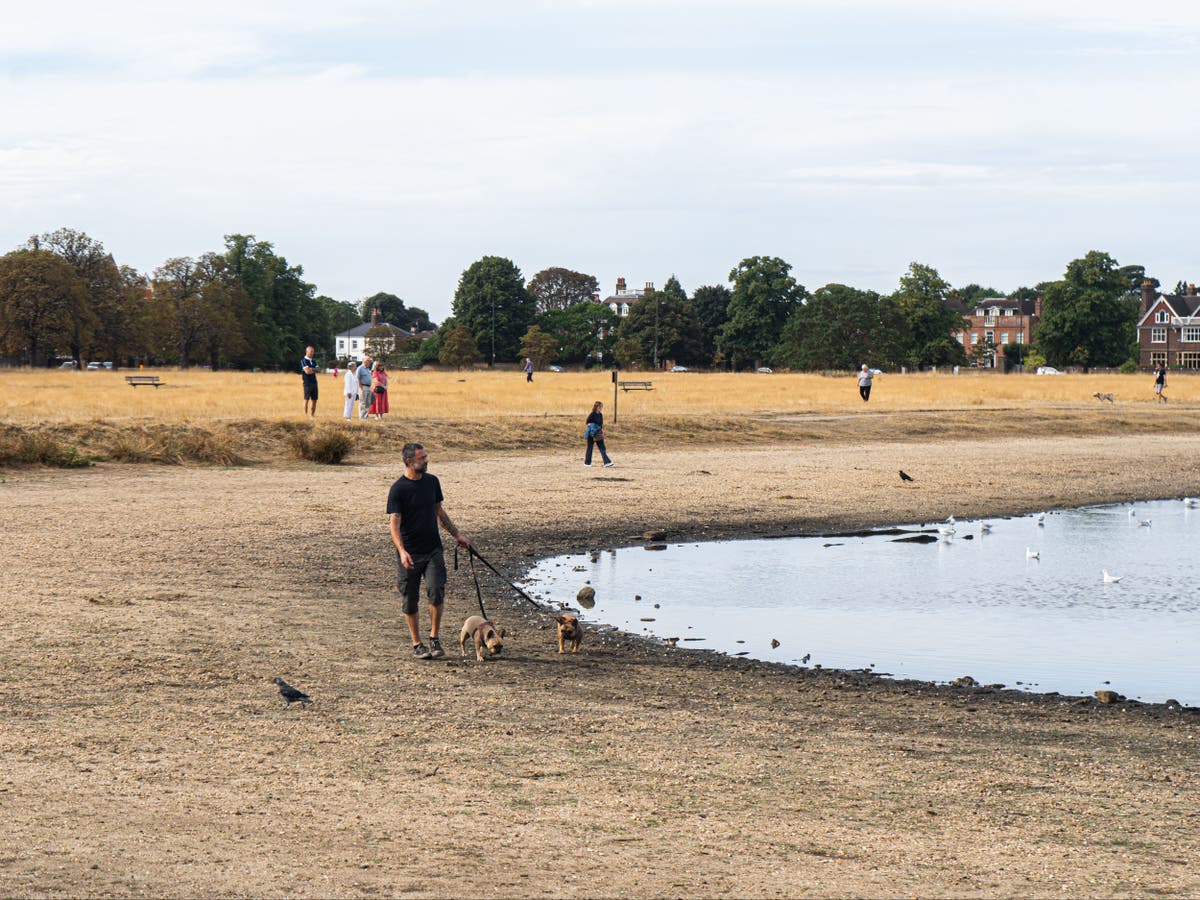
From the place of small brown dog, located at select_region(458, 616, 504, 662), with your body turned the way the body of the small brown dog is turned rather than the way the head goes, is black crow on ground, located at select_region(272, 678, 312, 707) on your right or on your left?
on your right

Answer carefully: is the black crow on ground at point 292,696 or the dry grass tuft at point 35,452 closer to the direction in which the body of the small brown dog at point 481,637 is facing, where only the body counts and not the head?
the black crow on ground

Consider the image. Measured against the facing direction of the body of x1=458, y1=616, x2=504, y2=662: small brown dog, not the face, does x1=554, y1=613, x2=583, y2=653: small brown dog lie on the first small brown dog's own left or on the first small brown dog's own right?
on the first small brown dog's own left

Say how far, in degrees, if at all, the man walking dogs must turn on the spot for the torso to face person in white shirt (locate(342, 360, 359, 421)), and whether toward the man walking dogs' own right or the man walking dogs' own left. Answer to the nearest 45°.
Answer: approximately 135° to the man walking dogs' own left

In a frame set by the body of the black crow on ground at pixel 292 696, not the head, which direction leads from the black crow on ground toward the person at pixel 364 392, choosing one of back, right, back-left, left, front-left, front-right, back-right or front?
right

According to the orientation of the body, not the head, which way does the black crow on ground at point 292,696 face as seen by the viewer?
to the viewer's left

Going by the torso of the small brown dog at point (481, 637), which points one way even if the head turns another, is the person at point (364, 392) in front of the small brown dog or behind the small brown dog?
behind

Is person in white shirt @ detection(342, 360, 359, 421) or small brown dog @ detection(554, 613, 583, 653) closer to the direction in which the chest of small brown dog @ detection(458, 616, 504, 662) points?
the small brown dog

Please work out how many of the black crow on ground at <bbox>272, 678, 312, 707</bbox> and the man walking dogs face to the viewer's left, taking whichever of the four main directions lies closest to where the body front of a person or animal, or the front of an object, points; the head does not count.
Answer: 1
